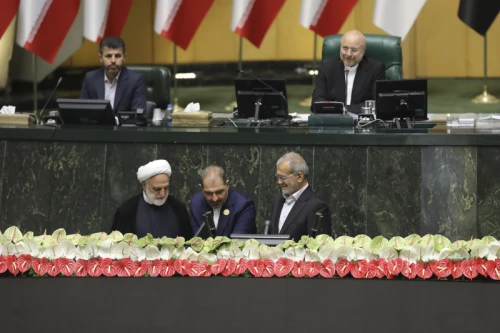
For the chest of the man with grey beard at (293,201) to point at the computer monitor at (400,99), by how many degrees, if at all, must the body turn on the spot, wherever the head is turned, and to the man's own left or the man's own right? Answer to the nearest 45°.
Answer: approximately 180°

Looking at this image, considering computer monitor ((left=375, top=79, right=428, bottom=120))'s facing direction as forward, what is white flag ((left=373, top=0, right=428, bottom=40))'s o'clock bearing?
The white flag is roughly at 12 o'clock from the computer monitor.

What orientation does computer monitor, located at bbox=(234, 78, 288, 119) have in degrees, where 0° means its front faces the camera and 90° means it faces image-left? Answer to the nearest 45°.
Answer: approximately 180°

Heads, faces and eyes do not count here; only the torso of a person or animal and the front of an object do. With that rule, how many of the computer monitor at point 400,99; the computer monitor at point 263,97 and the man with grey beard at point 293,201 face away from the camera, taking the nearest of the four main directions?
2

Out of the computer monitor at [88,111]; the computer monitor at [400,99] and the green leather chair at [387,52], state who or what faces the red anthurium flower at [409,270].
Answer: the green leather chair

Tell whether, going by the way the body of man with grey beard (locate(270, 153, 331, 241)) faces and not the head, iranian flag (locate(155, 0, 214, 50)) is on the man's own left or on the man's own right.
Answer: on the man's own right

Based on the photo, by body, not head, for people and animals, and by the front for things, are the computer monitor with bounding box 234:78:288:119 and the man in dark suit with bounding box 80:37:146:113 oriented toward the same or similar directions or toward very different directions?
very different directions

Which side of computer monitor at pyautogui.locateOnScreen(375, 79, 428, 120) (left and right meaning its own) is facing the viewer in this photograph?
back

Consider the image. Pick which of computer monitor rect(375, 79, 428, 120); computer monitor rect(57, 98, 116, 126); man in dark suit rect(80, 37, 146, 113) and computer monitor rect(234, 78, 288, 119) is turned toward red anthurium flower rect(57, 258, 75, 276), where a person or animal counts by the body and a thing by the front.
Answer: the man in dark suit

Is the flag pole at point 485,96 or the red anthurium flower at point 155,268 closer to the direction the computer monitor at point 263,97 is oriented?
the flag pole

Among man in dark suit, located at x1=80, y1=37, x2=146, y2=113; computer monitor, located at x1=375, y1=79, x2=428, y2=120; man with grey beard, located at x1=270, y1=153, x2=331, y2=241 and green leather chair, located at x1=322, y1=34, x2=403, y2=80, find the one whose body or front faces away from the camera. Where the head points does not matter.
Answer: the computer monitor
